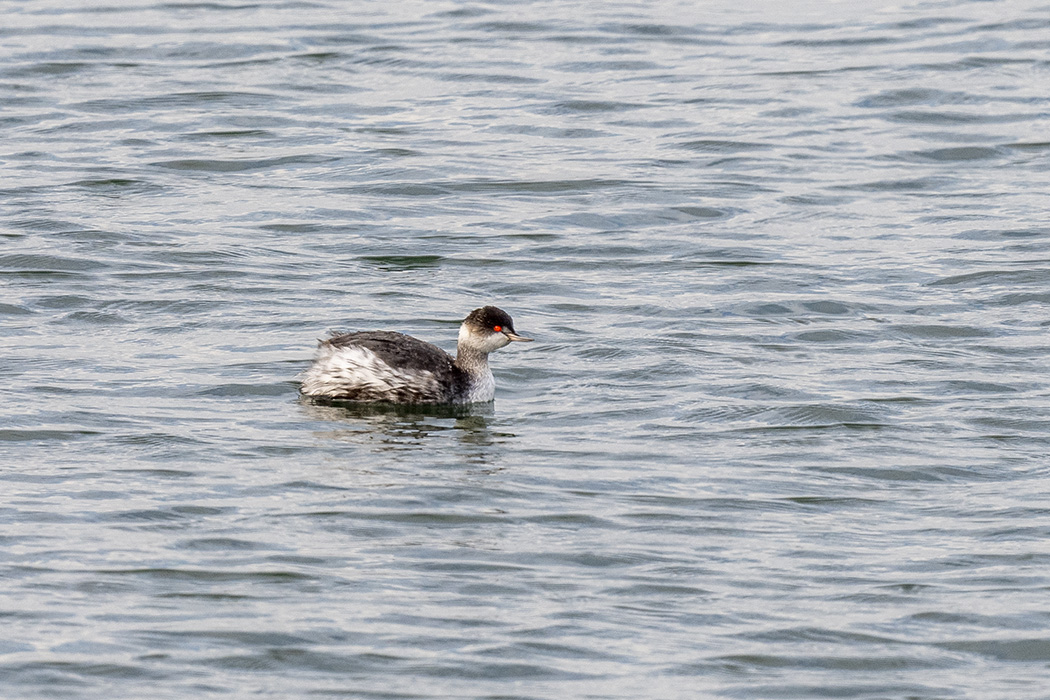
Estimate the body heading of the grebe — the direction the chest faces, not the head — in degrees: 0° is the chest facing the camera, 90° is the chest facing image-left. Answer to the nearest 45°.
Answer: approximately 270°
